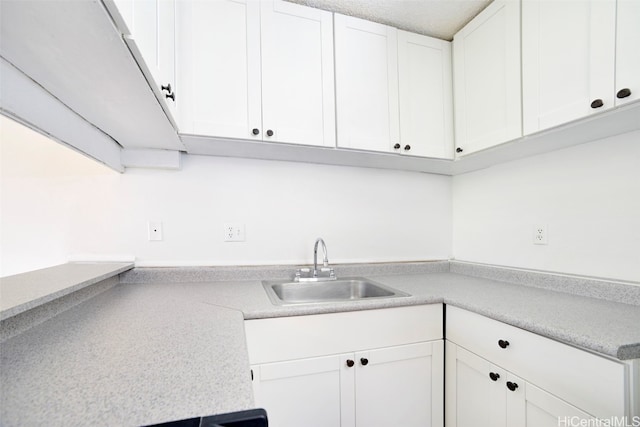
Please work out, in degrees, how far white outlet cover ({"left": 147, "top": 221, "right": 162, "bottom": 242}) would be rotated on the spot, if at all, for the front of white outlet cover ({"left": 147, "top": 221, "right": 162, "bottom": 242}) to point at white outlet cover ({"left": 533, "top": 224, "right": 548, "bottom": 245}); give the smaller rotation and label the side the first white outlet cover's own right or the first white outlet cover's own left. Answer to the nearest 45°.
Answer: approximately 45° to the first white outlet cover's own left

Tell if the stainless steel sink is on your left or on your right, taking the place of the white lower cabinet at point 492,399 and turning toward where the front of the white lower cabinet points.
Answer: on your right

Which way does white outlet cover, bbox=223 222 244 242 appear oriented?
toward the camera

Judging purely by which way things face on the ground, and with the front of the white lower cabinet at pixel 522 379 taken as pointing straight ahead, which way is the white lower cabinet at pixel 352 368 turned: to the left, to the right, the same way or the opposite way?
to the left

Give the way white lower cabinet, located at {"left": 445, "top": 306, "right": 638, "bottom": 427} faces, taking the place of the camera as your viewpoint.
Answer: facing the viewer and to the left of the viewer

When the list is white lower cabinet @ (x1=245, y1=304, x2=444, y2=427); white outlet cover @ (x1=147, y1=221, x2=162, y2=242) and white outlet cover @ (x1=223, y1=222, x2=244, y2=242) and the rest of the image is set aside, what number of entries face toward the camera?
3

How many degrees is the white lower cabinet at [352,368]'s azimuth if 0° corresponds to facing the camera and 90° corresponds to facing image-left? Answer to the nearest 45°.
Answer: approximately 0°

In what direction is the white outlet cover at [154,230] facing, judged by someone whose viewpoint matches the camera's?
facing the viewer
